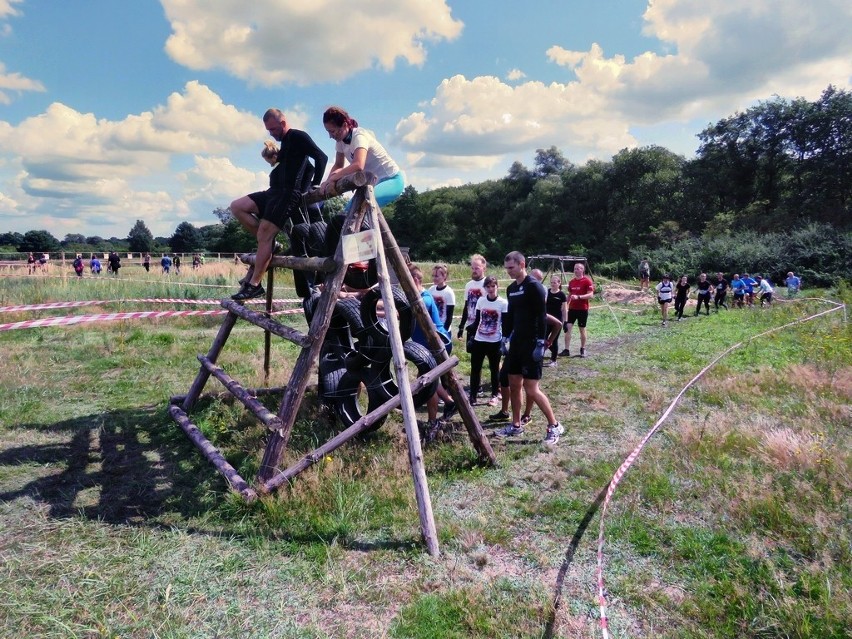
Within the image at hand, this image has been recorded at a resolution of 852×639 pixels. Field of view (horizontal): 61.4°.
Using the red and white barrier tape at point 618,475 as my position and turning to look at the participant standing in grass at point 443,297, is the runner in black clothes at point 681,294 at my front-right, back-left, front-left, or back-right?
front-right

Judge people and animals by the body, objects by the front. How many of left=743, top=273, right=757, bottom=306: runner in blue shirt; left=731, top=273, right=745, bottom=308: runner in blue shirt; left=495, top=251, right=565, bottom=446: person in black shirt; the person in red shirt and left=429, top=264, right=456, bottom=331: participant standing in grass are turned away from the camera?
0

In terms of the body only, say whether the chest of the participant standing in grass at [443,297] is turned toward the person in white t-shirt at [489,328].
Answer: no

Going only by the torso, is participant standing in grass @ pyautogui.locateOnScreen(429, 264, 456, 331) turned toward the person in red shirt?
no

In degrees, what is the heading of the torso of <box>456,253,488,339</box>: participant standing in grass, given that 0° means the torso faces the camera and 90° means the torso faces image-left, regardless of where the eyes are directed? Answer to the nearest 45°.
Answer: approximately 45°

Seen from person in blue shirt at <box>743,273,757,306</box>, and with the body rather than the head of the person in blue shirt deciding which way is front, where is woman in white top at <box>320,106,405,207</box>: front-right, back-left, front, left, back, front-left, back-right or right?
front-left

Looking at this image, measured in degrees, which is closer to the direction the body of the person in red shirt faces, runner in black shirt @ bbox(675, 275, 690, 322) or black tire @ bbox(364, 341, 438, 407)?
the black tire

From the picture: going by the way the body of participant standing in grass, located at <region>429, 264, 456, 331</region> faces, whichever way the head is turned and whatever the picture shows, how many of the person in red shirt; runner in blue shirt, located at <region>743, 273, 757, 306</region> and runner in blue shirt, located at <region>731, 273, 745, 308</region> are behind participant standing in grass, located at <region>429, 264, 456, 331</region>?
3

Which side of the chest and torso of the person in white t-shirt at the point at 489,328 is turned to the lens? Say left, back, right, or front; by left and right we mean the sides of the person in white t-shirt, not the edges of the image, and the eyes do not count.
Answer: front

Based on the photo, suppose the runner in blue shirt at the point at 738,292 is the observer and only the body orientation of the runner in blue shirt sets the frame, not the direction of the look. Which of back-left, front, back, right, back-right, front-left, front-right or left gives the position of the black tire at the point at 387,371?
front-left

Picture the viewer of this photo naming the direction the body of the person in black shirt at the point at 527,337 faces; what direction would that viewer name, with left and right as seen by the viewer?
facing the viewer and to the left of the viewer

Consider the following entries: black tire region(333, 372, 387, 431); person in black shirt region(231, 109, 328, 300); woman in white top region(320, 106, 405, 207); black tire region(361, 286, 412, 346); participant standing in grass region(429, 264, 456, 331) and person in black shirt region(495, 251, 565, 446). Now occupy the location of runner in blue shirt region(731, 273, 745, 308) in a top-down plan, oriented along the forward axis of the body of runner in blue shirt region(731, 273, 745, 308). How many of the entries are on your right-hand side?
0

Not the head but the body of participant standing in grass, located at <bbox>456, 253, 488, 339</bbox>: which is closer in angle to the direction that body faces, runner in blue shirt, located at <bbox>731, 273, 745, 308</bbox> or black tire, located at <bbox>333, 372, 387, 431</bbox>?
the black tire

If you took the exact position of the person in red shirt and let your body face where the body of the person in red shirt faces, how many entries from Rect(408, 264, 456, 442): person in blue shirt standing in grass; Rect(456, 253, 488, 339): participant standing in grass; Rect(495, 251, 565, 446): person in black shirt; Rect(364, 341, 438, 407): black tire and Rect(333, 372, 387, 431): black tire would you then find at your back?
0

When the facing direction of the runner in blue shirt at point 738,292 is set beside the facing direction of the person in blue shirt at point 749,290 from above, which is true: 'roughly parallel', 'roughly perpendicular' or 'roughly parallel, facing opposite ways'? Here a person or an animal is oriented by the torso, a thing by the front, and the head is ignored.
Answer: roughly parallel

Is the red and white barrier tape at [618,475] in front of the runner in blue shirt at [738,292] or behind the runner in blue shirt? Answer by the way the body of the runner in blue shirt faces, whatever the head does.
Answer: in front

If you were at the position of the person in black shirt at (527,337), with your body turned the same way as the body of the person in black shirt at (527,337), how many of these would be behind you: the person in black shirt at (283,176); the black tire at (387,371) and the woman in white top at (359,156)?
0

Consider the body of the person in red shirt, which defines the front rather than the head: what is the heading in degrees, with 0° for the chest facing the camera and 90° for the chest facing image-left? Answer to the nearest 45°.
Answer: approximately 45°

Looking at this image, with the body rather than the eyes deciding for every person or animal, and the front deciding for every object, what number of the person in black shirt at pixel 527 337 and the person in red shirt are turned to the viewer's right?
0
